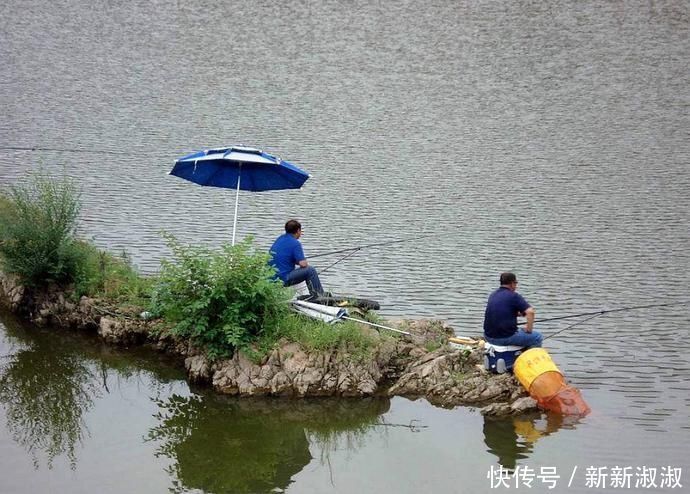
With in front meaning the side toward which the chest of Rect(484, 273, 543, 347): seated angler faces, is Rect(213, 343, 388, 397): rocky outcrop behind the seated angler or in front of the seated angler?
behind

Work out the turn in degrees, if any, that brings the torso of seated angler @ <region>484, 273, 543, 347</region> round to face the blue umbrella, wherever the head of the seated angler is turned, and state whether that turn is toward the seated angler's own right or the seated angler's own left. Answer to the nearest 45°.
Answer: approximately 135° to the seated angler's own left

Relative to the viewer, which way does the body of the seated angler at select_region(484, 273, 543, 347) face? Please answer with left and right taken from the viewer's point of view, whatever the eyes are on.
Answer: facing away from the viewer and to the right of the viewer

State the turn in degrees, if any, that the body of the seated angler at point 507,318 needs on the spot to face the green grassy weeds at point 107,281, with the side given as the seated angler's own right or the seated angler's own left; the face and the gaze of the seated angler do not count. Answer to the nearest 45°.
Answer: approximately 135° to the seated angler's own left

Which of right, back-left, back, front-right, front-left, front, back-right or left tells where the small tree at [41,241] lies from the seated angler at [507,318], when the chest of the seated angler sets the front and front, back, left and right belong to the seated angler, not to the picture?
back-left

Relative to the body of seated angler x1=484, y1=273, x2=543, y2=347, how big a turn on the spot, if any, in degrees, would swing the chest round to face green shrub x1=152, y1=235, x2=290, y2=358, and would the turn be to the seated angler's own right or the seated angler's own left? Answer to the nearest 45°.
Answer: approximately 135° to the seated angler's own left
